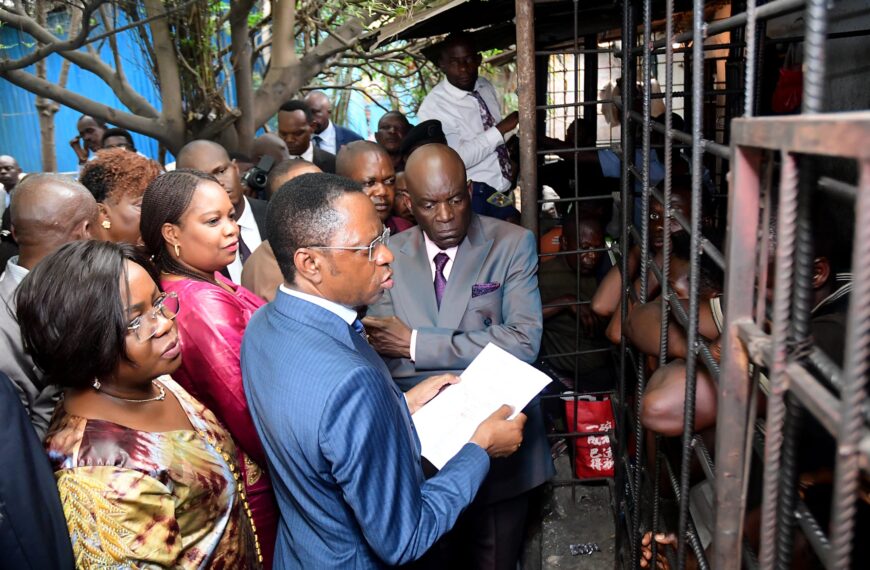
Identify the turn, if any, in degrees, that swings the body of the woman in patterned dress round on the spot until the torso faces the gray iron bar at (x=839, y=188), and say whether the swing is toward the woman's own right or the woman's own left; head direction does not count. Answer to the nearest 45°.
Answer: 0° — they already face it

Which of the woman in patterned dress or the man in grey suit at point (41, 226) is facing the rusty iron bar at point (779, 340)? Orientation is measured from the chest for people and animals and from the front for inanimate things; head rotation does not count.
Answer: the woman in patterned dress

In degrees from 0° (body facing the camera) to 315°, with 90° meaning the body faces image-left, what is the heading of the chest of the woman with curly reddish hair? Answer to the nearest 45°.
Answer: approximately 270°

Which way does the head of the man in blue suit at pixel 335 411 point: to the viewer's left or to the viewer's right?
to the viewer's right

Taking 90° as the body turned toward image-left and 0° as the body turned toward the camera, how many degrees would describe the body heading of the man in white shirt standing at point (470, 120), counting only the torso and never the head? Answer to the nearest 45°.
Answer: approximately 315°

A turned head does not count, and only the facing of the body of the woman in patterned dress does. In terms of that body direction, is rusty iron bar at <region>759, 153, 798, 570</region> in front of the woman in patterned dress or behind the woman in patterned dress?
in front

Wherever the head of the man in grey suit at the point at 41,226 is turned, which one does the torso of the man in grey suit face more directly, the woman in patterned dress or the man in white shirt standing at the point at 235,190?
the man in white shirt standing

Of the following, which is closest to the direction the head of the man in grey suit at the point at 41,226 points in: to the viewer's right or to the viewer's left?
to the viewer's right

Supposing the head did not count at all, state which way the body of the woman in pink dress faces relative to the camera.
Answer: to the viewer's right

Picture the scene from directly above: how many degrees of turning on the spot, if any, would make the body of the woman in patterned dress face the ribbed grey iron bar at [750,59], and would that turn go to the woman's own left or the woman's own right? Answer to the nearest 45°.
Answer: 0° — they already face it
